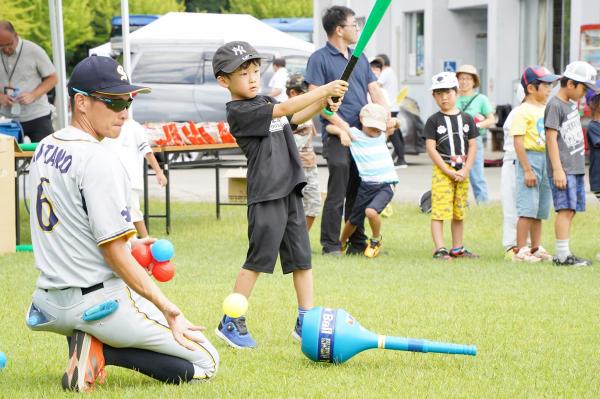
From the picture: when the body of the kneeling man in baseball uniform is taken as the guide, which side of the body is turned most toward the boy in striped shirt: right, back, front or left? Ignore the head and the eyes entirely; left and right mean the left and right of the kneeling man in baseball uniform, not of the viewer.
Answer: front

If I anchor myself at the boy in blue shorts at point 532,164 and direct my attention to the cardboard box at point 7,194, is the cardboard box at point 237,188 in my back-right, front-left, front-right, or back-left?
front-right

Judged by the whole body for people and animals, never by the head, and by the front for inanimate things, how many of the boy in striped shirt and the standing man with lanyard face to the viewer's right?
0

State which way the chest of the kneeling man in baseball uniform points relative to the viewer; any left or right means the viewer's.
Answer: facing away from the viewer and to the right of the viewer

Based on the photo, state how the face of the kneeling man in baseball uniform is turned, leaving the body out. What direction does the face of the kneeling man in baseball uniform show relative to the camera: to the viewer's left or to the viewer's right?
to the viewer's right

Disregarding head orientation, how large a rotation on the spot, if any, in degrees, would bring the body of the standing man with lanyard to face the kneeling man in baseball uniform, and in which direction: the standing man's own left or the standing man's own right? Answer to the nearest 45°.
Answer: approximately 45° to the standing man's own left

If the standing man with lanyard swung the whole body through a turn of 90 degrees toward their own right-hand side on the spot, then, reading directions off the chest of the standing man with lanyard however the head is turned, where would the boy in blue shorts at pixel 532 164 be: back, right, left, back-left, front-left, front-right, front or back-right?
back

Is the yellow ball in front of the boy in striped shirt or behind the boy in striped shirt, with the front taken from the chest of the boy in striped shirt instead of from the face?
in front

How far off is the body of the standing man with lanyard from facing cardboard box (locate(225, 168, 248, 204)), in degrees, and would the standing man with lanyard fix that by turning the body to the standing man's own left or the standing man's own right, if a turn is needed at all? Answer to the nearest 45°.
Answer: approximately 135° to the standing man's own left
